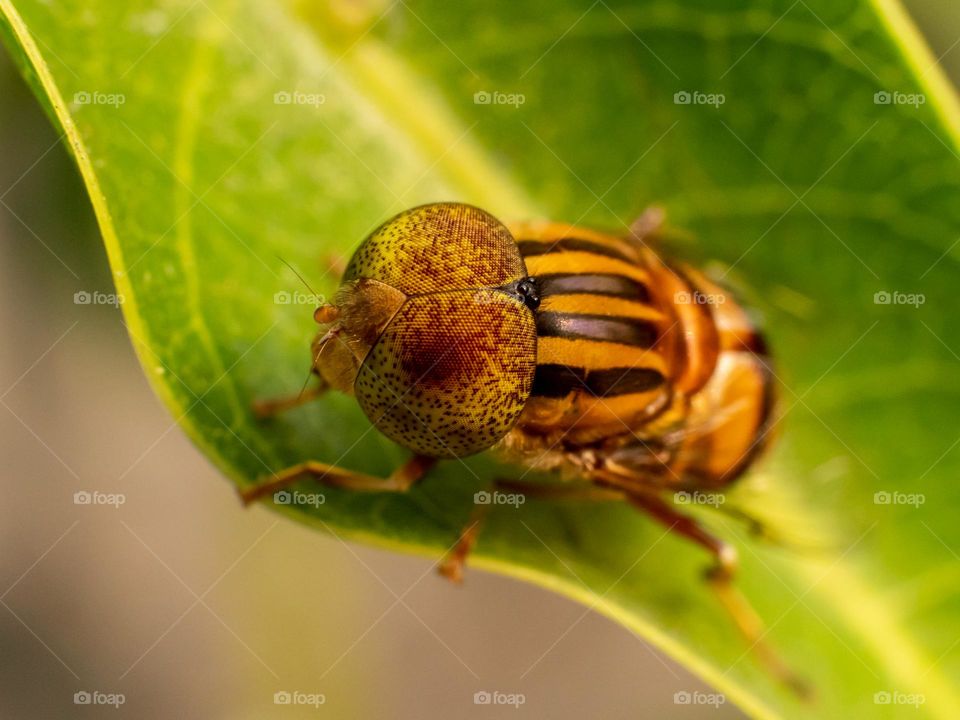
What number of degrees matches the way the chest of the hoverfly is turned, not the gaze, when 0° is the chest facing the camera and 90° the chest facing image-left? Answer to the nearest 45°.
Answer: approximately 45°
